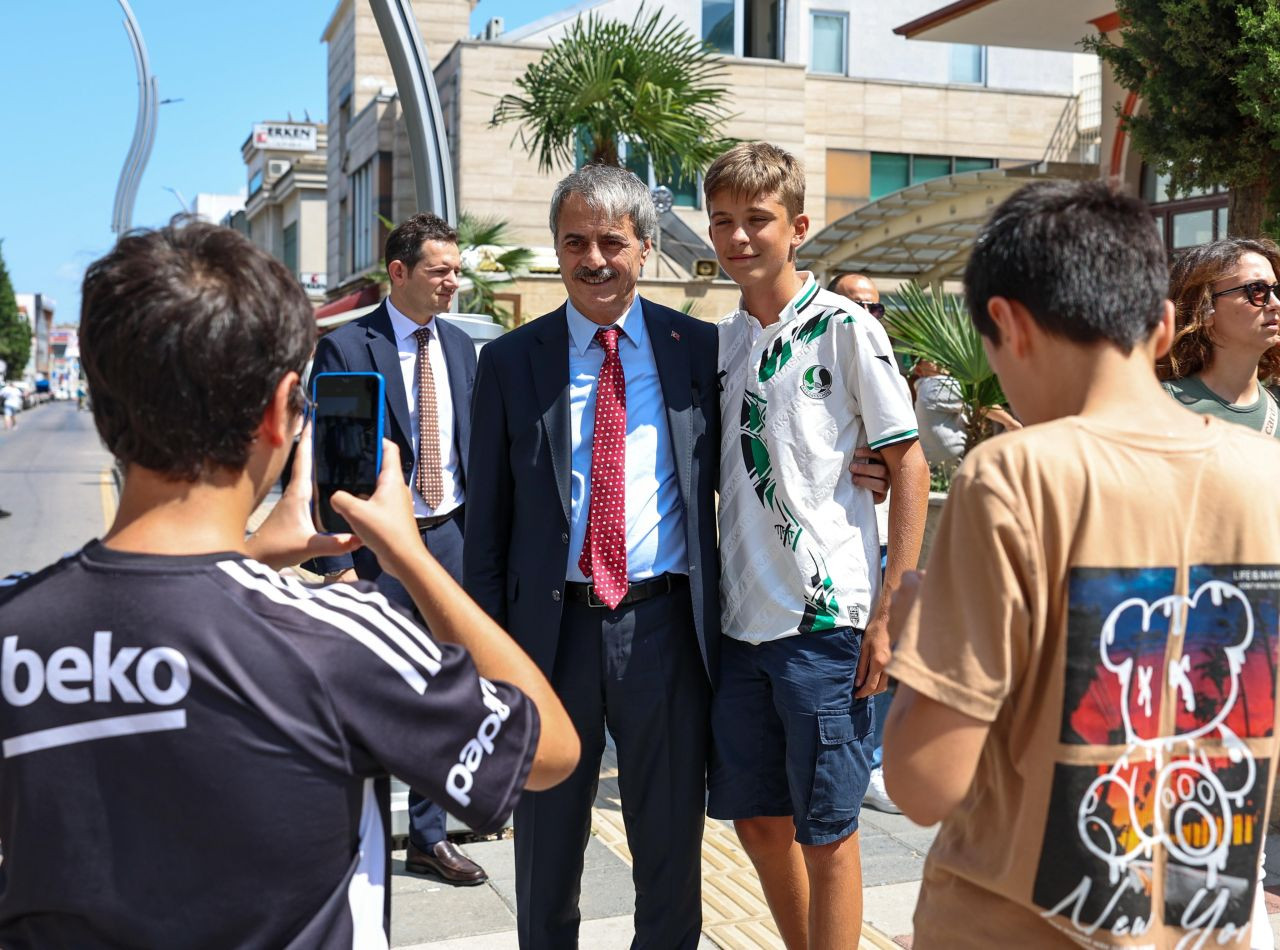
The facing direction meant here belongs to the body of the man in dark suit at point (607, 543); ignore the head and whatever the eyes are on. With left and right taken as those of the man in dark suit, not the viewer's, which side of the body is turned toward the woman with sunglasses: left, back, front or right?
left

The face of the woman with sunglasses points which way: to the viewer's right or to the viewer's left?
to the viewer's right

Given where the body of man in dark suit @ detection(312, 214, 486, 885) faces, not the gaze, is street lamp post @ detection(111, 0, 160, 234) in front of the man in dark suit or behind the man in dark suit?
behind

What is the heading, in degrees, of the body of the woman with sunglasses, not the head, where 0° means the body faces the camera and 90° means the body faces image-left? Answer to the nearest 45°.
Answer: approximately 315°

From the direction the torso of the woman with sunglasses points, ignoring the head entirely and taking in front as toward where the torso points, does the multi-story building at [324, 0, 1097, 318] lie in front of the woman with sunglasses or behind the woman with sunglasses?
behind

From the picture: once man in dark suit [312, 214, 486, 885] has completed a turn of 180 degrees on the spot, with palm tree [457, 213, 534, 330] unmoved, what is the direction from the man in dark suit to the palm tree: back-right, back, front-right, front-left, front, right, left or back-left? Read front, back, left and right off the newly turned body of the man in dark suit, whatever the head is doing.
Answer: front-right

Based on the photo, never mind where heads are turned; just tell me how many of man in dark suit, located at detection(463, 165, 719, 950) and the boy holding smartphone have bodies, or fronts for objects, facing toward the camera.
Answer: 1

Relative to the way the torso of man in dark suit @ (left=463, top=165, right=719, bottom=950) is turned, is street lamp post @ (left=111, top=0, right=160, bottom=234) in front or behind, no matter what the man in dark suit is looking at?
behind

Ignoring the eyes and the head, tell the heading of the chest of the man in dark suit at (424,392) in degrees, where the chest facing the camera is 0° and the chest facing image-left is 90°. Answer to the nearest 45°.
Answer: approximately 315°
